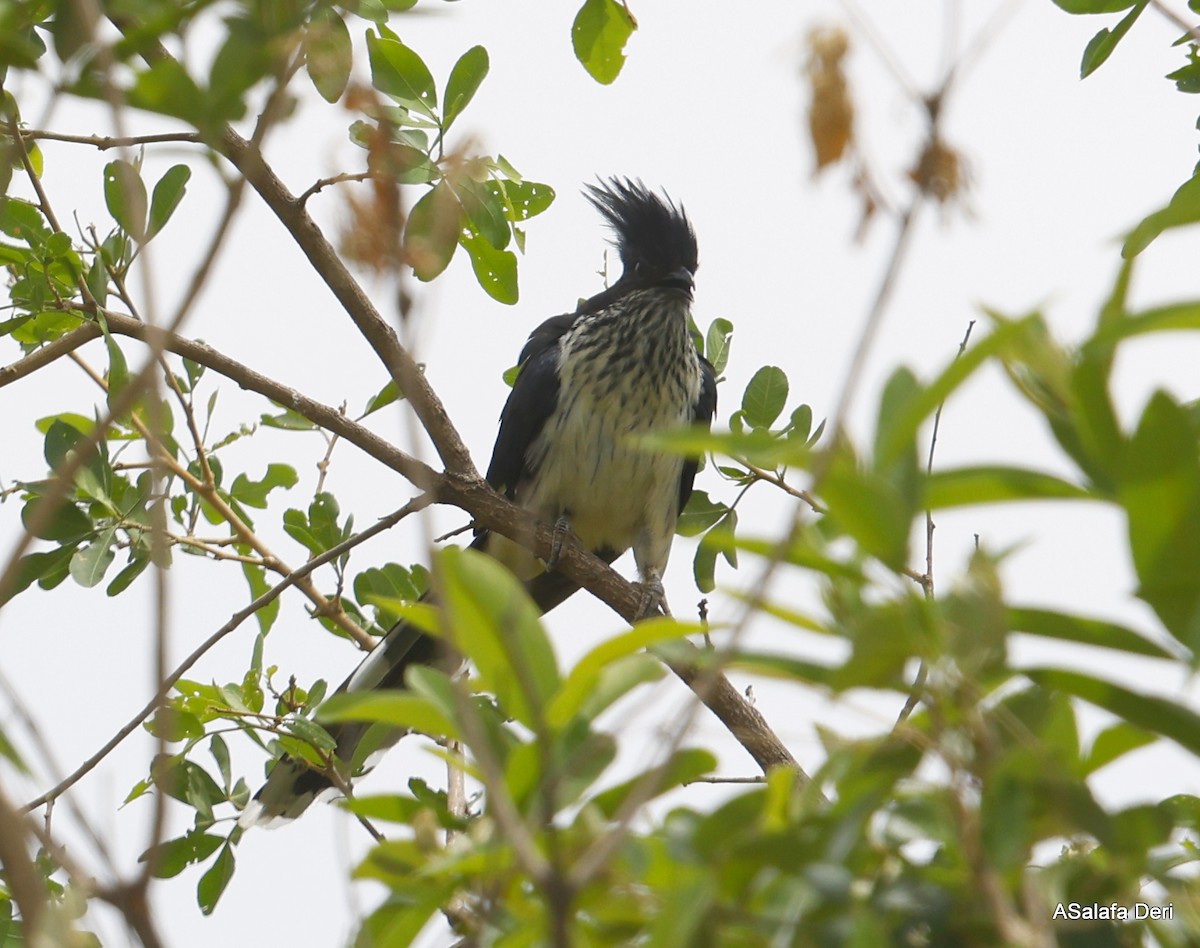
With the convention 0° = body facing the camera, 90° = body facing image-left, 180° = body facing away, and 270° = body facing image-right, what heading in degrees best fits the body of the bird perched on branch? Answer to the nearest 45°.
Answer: approximately 315°
